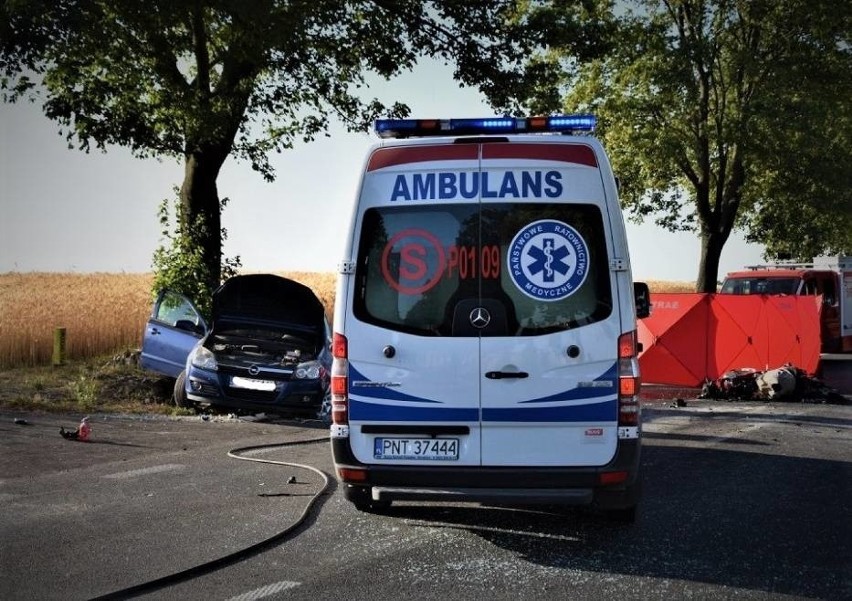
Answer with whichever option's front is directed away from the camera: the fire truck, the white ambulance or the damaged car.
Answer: the white ambulance

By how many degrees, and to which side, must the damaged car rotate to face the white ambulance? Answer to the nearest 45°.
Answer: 0° — it already faces it

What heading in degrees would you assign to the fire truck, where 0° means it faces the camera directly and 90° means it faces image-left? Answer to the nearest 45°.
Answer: approximately 45°

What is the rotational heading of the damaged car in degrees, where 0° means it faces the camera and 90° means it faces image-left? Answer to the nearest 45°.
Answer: approximately 0°

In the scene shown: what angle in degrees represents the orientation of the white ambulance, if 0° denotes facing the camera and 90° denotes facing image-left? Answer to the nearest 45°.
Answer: approximately 180°

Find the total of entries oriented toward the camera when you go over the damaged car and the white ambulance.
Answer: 1

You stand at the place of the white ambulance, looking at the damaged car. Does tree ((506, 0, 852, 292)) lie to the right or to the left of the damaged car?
right
